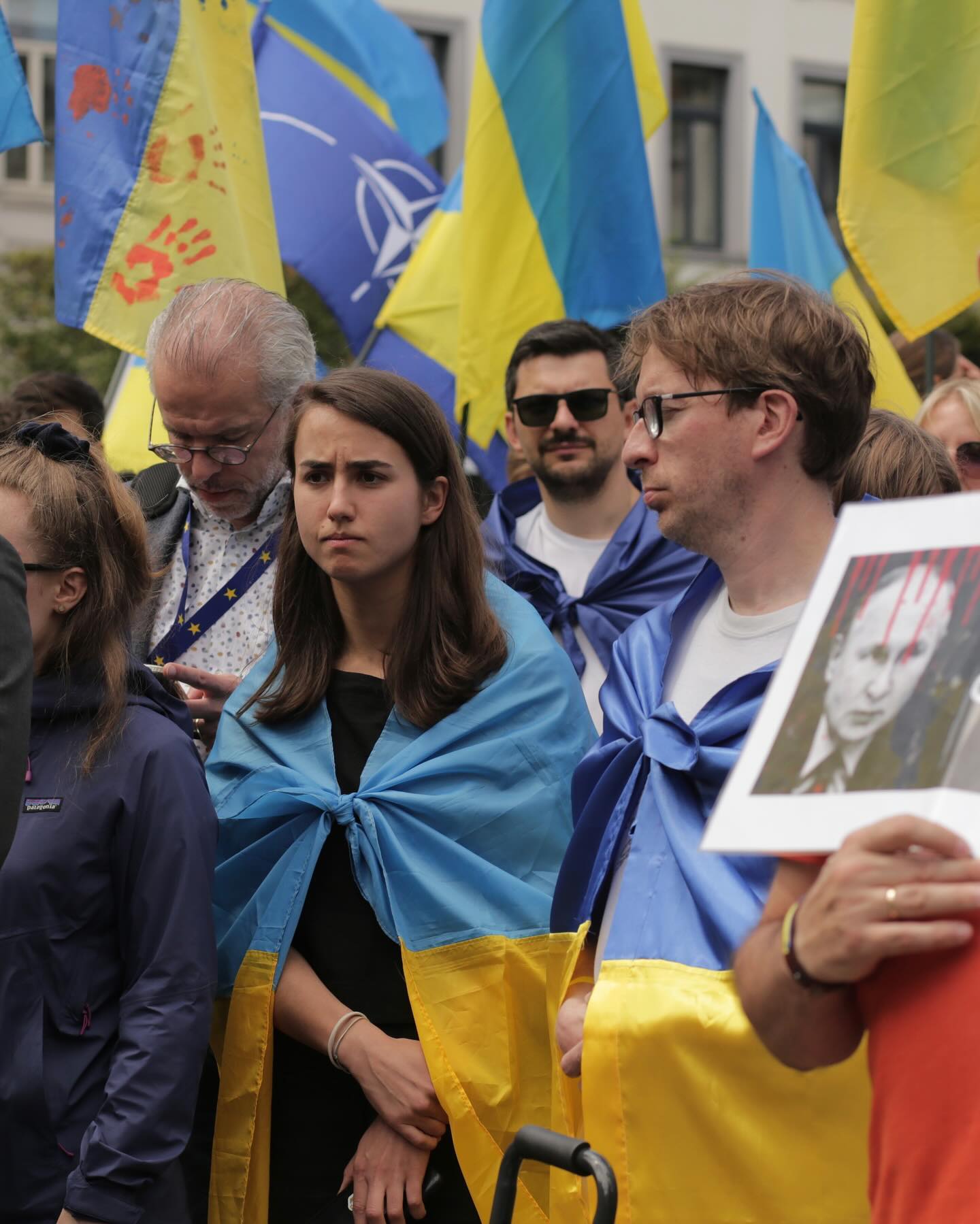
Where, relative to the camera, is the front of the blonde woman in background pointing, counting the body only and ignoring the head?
toward the camera

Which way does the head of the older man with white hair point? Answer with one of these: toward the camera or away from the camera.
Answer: toward the camera

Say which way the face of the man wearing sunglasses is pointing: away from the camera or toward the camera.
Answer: toward the camera

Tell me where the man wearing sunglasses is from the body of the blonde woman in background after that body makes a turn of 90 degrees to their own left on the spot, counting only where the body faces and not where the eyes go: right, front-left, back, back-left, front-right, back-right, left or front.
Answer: back

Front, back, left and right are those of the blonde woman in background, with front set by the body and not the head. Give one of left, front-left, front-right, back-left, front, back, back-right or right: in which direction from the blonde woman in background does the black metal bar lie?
front

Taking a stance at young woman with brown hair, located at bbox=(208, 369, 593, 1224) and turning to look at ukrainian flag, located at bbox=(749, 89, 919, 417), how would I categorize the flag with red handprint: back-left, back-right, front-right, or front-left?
front-left

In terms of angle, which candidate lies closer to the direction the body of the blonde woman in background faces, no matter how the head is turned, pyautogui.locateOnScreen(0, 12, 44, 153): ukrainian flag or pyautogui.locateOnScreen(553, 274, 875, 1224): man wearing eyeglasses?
the man wearing eyeglasses

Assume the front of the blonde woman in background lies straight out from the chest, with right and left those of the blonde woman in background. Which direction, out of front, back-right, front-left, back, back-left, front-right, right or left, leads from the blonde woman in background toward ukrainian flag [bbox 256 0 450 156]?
back-right

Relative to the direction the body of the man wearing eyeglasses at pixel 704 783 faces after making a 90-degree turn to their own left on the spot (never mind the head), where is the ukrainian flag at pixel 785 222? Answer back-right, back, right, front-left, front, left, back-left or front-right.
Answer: back-left

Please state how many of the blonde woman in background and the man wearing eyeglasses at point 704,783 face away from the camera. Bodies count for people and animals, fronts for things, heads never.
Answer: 0

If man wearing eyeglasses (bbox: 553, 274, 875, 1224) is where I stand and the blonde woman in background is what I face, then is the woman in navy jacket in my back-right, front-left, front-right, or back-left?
back-left

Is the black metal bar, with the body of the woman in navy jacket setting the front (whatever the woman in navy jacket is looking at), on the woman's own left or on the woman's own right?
on the woman's own left

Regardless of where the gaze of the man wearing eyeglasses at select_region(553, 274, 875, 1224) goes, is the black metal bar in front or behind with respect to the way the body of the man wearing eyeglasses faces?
in front

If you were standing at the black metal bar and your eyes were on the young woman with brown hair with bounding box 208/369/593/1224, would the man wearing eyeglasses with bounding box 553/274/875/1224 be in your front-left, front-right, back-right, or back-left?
front-right

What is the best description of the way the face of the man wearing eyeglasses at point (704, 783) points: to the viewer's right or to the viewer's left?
to the viewer's left
